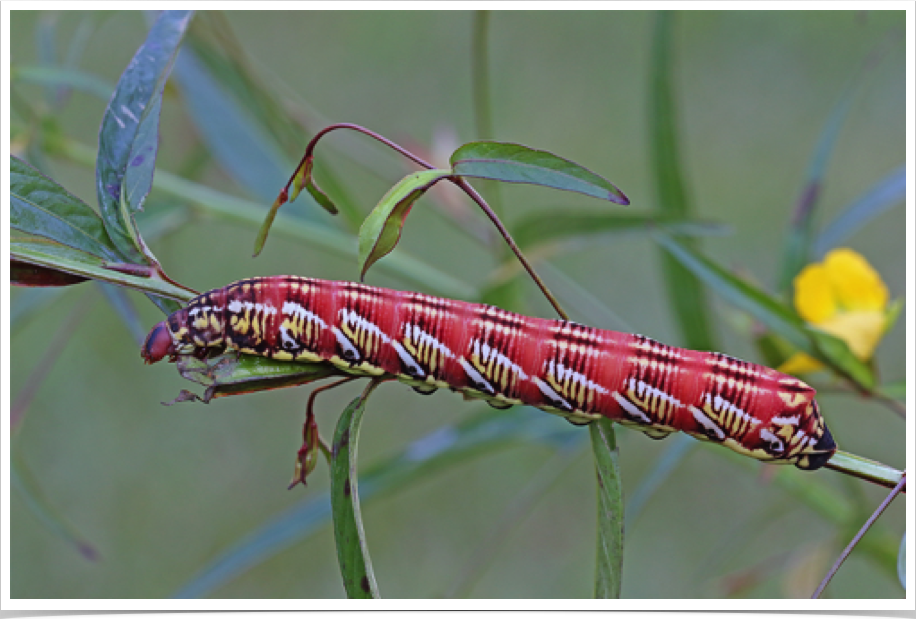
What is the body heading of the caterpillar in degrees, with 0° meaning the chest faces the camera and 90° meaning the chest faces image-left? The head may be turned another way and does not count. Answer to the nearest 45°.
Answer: approximately 90°
